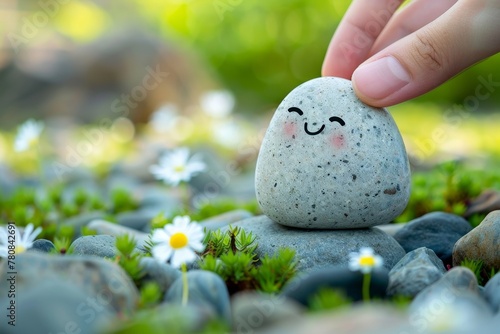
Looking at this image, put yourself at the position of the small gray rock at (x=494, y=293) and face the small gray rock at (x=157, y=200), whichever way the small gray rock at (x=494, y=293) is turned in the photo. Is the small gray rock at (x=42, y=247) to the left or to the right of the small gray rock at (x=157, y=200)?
left

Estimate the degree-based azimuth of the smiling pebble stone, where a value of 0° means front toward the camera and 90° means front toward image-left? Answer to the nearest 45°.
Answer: approximately 0°

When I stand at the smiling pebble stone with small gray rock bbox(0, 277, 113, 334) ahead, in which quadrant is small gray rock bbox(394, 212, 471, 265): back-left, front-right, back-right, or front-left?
back-left

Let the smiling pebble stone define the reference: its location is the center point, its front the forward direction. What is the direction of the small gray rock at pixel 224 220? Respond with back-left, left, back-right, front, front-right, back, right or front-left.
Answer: back-right

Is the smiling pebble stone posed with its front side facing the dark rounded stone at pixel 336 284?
yes

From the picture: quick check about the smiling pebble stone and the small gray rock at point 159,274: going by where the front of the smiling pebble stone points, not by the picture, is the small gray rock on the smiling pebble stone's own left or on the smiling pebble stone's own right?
on the smiling pebble stone's own right

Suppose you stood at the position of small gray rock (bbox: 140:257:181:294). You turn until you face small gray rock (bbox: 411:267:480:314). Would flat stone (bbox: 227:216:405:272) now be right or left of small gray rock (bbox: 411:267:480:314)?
left

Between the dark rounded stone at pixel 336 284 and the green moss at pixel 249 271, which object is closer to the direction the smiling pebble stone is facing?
the dark rounded stone

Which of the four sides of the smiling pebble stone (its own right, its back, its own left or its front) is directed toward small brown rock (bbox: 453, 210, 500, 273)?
left

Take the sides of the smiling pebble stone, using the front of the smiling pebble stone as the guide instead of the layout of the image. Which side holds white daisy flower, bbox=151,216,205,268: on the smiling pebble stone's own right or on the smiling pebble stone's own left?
on the smiling pebble stone's own right

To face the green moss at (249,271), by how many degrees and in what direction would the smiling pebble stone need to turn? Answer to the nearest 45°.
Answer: approximately 45° to its right

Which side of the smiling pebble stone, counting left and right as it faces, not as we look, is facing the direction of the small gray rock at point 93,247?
right
